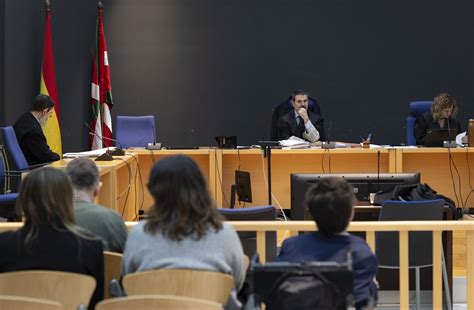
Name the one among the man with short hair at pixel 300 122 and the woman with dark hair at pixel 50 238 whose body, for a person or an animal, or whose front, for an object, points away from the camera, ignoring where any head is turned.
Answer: the woman with dark hair

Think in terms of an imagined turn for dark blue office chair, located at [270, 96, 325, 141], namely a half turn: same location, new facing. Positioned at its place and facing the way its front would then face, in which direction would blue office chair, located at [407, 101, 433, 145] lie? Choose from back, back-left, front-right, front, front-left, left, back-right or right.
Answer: right

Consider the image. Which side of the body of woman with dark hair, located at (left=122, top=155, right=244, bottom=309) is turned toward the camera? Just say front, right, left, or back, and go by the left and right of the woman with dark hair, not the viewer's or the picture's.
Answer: back

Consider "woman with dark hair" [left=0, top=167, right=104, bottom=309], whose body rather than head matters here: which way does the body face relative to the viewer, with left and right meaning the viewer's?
facing away from the viewer

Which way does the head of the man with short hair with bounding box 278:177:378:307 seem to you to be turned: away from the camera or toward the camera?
away from the camera

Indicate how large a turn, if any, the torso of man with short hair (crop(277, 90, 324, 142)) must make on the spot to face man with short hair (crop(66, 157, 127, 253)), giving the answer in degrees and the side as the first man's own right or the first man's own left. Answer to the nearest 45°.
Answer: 0° — they already face them

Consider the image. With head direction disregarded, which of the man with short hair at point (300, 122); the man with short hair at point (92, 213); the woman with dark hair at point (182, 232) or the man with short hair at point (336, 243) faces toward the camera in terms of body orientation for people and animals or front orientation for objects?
the man with short hair at point (300, 122)

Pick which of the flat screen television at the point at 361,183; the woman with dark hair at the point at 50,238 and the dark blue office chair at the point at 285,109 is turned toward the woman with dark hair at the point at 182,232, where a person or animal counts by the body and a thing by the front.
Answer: the dark blue office chair

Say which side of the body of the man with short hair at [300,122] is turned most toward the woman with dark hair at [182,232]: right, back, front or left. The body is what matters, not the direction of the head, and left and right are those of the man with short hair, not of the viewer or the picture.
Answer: front

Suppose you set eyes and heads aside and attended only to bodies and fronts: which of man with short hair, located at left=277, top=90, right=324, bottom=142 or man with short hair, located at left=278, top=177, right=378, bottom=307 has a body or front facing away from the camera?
man with short hair, located at left=278, top=177, right=378, bottom=307

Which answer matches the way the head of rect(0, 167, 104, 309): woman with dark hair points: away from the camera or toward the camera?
away from the camera

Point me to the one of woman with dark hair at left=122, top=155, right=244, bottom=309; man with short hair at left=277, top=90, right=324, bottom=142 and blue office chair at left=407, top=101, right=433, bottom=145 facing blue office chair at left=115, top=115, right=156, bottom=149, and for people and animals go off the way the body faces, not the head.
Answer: the woman with dark hair

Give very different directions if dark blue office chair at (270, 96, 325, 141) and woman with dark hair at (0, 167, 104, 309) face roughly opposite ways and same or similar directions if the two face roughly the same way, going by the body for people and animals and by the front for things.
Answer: very different directions

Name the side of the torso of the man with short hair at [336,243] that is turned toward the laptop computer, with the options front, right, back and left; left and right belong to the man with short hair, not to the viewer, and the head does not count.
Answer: front
